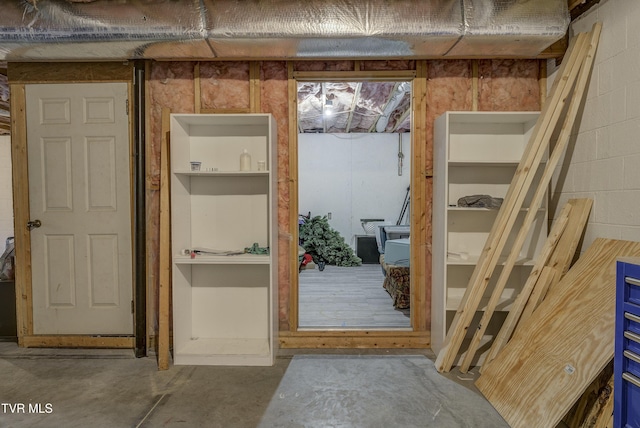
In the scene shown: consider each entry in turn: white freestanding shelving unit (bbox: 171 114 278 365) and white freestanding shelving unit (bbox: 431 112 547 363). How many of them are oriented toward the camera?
2

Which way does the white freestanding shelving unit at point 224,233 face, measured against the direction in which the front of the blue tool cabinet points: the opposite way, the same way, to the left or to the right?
to the left

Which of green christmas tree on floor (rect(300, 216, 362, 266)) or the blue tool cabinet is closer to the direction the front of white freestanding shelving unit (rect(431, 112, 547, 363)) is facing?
the blue tool cabinet

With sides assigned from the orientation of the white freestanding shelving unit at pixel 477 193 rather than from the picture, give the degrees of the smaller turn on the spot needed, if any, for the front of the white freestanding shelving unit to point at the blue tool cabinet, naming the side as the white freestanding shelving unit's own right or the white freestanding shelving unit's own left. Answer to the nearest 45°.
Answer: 0° — it already faces it

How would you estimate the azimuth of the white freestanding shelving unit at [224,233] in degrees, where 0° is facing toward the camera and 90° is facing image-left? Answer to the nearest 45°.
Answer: approximately 0°

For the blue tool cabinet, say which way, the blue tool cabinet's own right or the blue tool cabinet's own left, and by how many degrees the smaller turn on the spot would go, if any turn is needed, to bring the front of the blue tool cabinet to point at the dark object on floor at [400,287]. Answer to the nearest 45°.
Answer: approximately 90° to the blue tool cabinet's own right

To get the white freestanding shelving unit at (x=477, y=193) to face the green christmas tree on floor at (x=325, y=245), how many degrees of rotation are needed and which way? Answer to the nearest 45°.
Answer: approximately 135° to its right

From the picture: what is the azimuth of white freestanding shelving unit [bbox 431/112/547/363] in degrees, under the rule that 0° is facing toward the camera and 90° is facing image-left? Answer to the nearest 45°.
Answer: approximately 0°

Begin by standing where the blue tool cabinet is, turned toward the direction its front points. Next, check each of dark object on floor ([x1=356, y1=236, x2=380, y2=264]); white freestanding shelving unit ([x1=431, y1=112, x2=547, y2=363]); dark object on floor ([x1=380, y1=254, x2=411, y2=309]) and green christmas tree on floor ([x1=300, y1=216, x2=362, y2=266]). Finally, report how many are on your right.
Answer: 4

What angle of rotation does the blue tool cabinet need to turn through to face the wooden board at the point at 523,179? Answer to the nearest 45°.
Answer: approximately 90° to its right

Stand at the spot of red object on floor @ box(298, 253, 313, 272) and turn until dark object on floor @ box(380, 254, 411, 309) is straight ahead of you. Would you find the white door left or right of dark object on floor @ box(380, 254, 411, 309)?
right

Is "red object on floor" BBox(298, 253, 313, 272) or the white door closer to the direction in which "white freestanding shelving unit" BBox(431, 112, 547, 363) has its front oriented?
the white door

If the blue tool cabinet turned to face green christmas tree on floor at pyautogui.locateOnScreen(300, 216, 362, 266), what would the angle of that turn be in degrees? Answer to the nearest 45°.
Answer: approximately 90° to its right

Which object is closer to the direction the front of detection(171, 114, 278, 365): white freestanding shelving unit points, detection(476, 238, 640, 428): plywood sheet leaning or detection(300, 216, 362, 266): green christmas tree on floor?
the plywood sheet leaning
